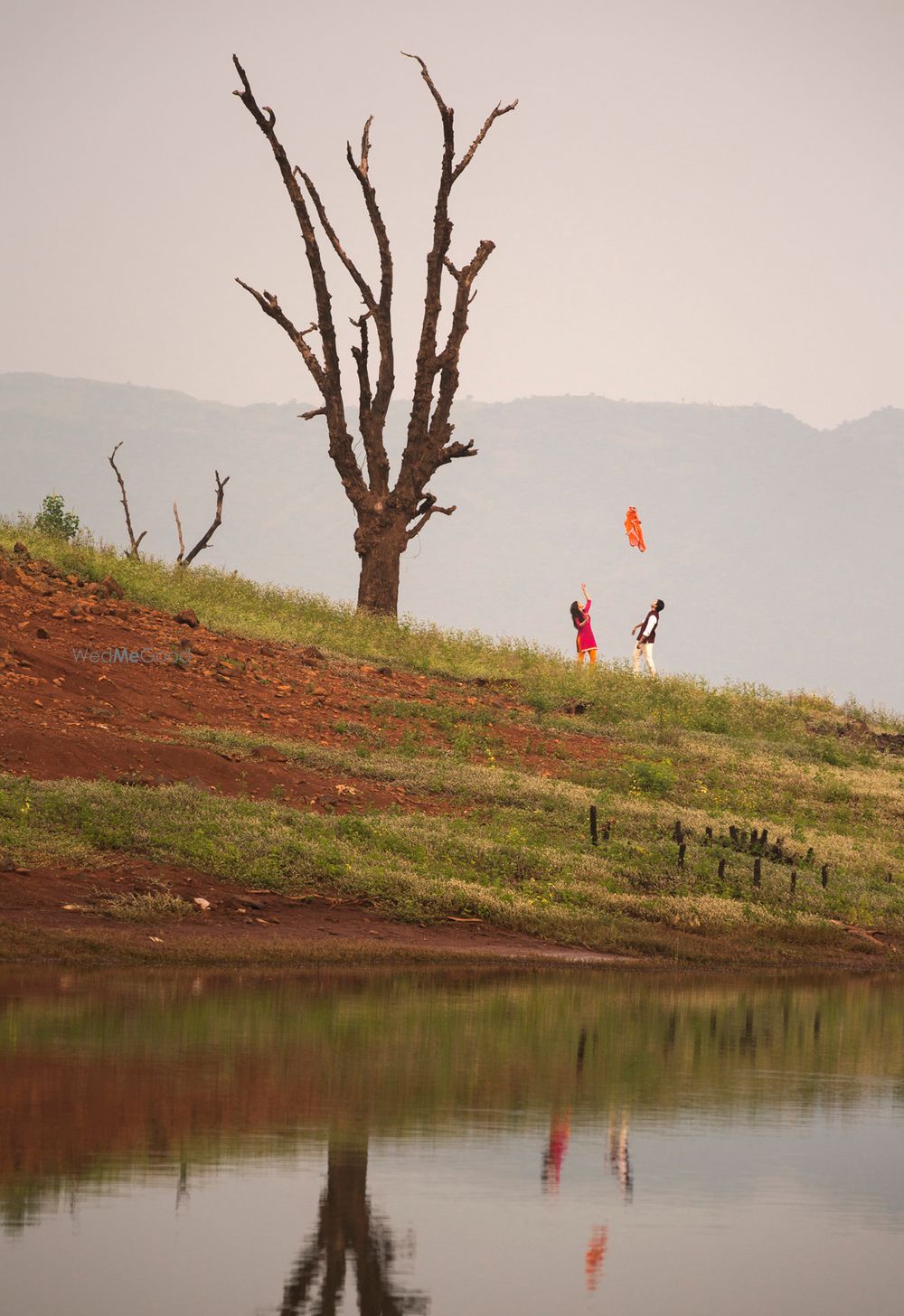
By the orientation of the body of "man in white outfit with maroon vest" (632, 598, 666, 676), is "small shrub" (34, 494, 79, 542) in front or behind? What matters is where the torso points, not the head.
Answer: in front

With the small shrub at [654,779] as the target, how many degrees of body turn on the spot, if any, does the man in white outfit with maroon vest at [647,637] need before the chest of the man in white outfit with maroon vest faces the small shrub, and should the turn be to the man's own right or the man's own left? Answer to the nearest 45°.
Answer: approximately 90° to the man's own left

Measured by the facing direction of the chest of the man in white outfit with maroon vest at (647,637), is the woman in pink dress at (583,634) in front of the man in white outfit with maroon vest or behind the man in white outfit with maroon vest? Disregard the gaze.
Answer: in front

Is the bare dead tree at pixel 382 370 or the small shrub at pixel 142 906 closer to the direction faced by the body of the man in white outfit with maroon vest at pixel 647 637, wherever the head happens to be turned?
the bare dead tree

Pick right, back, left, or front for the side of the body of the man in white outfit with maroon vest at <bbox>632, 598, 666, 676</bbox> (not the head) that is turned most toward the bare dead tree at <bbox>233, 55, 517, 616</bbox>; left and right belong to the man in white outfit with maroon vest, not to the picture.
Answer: front

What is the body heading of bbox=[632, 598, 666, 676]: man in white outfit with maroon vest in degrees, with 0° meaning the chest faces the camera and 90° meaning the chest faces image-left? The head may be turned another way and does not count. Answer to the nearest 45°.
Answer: approximately 90°
